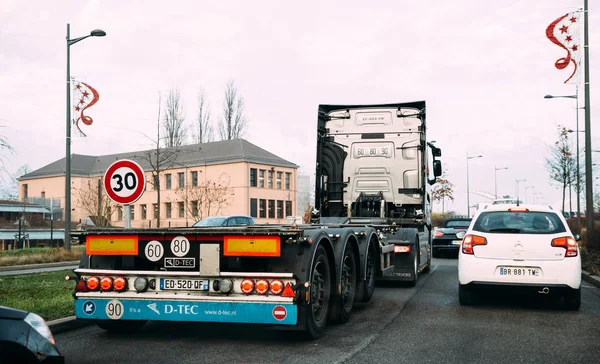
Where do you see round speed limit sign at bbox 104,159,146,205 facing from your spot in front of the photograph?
facing the viewer

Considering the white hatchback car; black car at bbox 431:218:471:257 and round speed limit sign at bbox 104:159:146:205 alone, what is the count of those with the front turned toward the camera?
1

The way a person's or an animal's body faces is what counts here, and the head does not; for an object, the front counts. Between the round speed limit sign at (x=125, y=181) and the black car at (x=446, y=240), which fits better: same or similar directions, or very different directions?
very different directions

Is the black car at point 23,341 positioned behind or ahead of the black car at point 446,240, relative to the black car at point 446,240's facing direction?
behind

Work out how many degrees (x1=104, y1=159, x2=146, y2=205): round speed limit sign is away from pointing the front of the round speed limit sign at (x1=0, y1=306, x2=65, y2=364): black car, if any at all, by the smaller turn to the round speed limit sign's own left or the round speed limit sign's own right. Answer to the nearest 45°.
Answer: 0° — it already faces it

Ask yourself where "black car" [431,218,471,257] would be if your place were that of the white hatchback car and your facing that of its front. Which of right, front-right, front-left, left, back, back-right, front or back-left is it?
front

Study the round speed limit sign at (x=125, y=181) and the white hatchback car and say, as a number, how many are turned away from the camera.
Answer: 1

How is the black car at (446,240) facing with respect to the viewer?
away from the camera

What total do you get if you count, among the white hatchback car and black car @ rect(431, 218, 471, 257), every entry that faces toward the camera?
0

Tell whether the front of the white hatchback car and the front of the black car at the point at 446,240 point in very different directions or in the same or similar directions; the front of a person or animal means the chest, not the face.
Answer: same or similar directions

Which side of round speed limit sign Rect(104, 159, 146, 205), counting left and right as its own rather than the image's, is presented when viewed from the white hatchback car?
left

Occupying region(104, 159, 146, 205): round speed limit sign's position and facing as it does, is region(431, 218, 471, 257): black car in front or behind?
behind

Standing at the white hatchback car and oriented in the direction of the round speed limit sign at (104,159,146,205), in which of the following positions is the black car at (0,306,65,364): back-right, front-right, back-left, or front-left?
front-left

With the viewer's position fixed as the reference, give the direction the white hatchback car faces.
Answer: facing away from the viewer

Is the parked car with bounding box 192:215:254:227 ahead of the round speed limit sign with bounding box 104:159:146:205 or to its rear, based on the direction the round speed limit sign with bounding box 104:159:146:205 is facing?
to the rear
